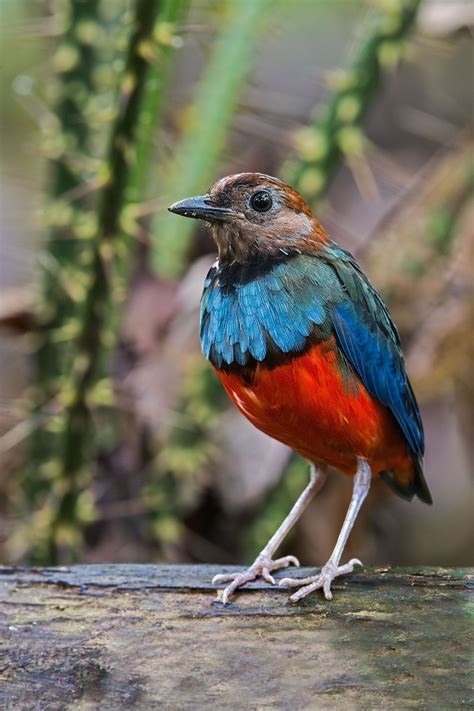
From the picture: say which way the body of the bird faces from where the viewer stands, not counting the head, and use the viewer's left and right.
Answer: facing the viewer and to the left of the viewer

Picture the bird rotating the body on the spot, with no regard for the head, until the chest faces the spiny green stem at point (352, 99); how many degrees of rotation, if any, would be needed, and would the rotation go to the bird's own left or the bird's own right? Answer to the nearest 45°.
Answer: approximately 135° to the bird's own right

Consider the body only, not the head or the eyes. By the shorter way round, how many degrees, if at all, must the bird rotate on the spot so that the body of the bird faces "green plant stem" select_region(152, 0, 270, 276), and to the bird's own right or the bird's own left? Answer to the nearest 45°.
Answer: approximately 135° to the bird's own right
